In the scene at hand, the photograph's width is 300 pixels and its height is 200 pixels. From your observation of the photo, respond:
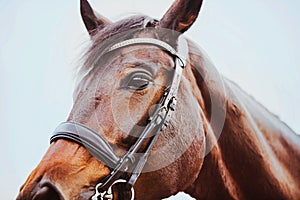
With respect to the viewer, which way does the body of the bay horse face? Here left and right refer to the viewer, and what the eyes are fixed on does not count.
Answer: facing the viewer and to the left of the viewer
